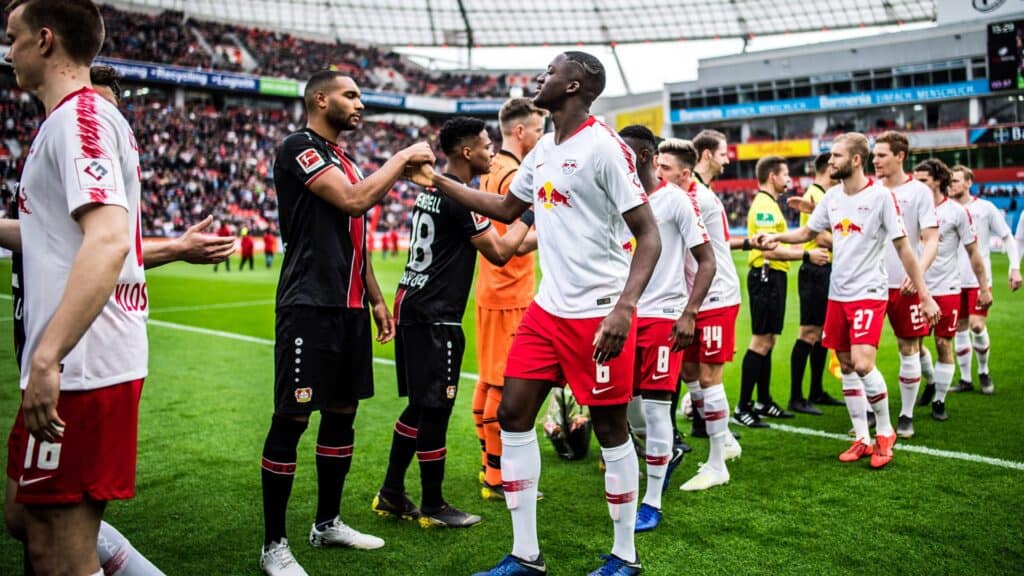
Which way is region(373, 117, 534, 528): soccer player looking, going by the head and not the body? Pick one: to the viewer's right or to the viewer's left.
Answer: to the viewer's right

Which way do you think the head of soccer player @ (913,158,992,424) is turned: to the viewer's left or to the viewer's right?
to the viewer's left

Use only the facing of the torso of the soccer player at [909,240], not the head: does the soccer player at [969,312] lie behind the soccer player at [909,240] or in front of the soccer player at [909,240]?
behind

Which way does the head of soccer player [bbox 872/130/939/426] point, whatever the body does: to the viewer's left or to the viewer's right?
to the viewer's left

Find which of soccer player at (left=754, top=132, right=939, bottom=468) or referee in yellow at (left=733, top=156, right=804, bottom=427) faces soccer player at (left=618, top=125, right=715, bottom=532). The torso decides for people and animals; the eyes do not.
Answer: soccer player at (left=754, top=132, right=939, bottom=468)

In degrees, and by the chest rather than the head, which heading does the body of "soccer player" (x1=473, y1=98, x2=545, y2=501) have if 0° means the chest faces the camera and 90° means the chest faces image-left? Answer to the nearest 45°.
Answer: approximately 270°

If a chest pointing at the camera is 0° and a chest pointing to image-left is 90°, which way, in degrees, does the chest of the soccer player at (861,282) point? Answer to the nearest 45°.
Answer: approximately 45°
